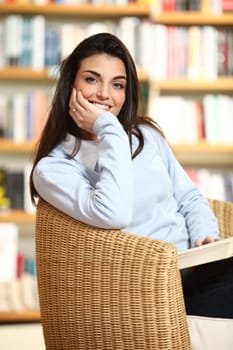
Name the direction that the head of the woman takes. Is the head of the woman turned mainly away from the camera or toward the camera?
toward the camera

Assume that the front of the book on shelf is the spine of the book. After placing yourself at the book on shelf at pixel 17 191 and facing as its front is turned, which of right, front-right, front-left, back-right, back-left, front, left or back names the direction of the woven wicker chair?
front

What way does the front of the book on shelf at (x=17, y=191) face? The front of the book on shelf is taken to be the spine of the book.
toward the camera

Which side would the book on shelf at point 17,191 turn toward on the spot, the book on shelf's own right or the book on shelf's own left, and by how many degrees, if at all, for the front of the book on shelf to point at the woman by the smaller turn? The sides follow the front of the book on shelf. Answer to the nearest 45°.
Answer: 0° — it already faces them

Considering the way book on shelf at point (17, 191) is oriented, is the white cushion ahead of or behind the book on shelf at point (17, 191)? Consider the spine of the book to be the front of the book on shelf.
ahead
